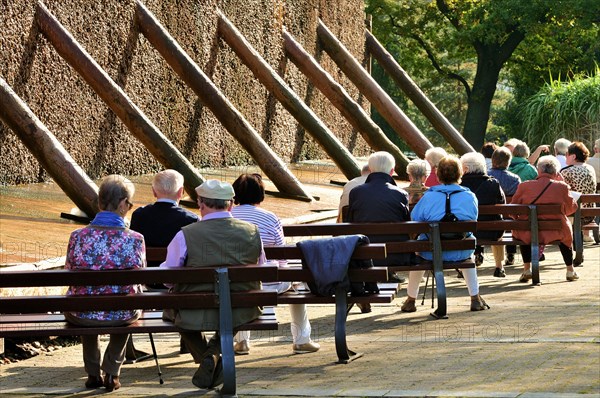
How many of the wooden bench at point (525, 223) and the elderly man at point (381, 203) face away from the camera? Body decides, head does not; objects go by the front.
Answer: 2

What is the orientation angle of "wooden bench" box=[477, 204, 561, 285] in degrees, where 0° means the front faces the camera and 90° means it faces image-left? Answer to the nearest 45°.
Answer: approximately 180°

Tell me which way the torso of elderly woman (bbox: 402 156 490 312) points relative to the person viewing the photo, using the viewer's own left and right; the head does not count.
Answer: facing away from the viewer

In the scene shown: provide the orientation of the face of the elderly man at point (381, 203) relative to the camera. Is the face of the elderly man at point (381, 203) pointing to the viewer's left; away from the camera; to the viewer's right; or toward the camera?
away from the camera

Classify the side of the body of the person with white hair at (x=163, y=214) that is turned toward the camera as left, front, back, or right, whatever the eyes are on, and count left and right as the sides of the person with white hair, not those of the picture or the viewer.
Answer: back

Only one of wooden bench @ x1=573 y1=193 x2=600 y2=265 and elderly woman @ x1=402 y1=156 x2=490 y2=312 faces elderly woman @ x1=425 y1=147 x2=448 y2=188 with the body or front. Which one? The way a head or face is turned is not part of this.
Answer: elderly woman @ x1=402 y1=156 x2=490 y2=312

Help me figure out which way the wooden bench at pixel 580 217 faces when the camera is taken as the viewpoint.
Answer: facing away from the viewer

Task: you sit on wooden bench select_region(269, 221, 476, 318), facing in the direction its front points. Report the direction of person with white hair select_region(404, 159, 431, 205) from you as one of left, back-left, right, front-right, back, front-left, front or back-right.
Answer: front

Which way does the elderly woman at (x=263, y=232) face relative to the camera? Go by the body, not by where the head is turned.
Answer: away from the camera

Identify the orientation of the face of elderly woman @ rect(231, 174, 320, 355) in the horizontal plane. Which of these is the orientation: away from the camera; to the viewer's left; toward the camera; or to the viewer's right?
away from the camera

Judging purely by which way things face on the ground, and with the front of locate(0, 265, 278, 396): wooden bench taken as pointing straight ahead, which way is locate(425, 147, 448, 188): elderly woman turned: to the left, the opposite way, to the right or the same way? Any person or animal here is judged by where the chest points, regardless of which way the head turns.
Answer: the same way

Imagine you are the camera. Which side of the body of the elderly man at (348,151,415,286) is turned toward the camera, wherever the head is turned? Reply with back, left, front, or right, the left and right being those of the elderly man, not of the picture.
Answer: back

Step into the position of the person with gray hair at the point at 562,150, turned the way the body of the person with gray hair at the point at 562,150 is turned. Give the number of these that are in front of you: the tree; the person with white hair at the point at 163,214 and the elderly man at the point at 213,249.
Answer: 1

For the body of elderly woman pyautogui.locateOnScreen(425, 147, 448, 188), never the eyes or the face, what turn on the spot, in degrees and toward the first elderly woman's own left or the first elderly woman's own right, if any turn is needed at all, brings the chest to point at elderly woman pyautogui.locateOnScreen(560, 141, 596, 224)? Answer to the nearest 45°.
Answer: approximately 45° to the first elderly woman's own right

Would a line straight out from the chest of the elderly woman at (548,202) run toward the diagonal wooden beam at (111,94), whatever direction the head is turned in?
no

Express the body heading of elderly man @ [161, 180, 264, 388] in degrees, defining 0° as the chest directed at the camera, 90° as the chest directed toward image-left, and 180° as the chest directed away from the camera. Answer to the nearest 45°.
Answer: approximately 180°

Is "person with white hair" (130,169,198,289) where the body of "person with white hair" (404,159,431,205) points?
no
